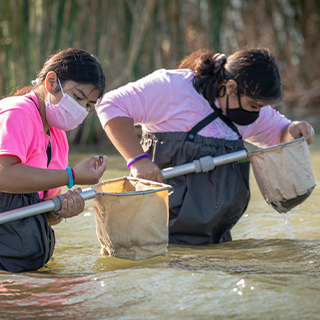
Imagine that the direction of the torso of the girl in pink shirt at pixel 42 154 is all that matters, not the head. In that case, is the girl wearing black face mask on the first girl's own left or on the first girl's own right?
on the first girl's own left

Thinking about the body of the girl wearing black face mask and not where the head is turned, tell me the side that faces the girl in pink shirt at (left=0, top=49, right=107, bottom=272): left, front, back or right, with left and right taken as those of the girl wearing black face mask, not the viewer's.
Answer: right

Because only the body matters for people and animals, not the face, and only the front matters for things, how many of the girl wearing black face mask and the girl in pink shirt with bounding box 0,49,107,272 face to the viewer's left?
0

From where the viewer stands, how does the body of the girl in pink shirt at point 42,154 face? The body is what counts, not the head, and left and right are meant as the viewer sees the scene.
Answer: facing the viewer and to the right of the viewer

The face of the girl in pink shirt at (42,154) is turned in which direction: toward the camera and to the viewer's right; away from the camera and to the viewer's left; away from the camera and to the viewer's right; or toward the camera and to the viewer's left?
toward the camera and to the viewer's right
